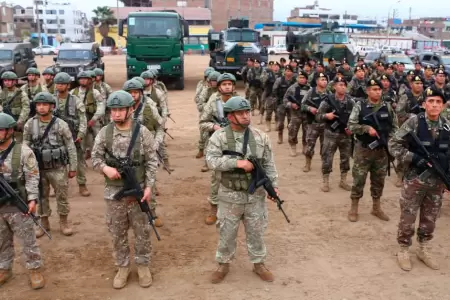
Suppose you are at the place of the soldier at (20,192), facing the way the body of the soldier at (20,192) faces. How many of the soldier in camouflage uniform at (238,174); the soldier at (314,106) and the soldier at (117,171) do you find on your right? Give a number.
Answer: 0

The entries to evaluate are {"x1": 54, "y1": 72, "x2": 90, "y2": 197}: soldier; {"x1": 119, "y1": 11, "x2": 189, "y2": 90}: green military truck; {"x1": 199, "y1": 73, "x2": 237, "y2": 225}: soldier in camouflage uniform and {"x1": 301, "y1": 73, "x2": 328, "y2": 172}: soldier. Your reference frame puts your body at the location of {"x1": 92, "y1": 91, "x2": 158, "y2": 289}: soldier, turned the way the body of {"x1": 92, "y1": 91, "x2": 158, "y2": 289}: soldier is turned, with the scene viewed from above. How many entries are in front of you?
0

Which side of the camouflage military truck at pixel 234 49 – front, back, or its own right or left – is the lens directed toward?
front

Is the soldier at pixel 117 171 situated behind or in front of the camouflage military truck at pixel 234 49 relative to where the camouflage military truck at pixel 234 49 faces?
in front

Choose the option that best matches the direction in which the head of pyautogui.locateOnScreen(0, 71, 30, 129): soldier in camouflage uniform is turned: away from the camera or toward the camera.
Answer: toward the camera

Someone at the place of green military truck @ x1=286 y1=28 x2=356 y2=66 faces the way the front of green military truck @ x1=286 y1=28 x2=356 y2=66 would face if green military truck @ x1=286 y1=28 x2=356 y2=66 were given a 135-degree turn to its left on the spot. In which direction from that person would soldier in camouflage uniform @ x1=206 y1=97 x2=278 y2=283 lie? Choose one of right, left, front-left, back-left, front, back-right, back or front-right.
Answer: back

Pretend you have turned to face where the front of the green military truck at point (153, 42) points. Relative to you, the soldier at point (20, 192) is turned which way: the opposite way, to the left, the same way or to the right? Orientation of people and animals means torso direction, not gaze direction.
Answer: the same way

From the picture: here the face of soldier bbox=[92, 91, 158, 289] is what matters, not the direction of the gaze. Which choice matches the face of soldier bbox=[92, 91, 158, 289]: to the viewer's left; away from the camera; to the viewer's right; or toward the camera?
toward the camera

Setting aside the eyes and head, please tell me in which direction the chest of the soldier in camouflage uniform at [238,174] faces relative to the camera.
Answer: toward the camera

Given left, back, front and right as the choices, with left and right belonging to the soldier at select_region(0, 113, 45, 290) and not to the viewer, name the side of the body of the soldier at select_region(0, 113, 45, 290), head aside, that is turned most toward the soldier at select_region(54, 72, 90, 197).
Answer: back

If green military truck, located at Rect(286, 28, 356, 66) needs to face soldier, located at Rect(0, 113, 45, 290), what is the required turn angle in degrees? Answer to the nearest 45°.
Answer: approximately 45° to its right

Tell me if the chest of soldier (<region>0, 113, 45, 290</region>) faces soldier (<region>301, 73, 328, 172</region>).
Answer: no

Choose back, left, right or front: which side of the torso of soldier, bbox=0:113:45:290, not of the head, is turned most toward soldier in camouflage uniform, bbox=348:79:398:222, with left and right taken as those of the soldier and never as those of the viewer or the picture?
left

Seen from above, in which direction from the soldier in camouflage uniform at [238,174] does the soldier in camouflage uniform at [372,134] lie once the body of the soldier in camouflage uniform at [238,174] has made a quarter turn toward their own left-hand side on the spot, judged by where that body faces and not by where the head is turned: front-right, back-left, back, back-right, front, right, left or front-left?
front-left

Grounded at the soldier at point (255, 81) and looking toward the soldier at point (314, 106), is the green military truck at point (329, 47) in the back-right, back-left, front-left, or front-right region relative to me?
back-left

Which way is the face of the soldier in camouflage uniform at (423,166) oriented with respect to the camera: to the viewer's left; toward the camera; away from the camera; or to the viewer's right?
toward the camera

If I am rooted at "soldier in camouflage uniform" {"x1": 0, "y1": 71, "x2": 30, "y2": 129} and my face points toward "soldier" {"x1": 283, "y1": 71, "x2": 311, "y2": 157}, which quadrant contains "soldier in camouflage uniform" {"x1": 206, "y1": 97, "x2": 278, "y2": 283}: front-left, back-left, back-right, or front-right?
front-right

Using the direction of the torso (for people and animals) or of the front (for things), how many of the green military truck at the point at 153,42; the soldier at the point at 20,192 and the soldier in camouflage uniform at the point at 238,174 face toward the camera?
3

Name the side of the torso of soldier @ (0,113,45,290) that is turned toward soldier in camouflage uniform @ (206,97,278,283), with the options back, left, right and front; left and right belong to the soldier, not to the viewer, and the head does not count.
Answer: left

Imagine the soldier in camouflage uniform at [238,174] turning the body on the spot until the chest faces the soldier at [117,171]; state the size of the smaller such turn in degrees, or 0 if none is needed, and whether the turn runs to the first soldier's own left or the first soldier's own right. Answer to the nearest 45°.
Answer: approximately 90° to the first soldier's own right

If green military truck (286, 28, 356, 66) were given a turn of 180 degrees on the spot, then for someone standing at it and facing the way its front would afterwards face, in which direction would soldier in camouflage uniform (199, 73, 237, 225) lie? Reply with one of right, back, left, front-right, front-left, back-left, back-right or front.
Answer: back-left

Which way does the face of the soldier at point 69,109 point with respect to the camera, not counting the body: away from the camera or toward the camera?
toward the camera

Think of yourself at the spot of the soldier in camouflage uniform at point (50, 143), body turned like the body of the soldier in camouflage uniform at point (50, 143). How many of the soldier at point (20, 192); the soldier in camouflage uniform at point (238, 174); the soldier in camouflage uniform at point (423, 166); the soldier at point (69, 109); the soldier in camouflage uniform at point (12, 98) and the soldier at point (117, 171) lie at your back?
2
